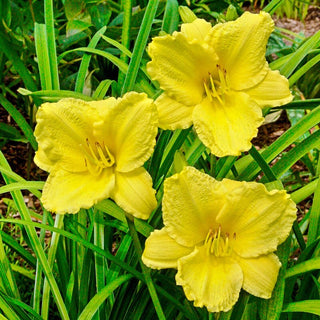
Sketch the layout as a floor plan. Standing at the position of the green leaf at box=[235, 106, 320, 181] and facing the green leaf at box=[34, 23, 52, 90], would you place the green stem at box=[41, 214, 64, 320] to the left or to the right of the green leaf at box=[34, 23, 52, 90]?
left

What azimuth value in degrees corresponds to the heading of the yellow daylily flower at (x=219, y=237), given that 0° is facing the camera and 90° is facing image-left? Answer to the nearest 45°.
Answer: approximately 0°

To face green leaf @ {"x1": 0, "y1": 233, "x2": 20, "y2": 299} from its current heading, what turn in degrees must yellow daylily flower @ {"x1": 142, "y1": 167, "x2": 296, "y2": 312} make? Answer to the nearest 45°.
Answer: approximately 90° to its right

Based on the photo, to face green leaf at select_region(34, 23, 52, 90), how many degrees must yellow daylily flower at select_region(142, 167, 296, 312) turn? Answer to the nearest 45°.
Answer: approximately 135° to its right

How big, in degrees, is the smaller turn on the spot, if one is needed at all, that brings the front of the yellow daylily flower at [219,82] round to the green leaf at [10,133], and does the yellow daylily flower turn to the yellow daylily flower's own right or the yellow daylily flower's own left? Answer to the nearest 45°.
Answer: approximately 135° to the yellow daylily flower's own right

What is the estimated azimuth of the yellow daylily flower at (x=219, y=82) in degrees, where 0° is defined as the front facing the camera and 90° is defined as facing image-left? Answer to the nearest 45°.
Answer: approximately 0°

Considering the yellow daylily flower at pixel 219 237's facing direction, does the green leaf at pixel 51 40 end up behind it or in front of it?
behind

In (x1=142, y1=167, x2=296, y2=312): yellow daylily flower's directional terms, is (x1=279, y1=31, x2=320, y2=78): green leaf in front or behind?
behind

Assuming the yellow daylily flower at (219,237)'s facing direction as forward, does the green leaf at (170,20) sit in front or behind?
behind

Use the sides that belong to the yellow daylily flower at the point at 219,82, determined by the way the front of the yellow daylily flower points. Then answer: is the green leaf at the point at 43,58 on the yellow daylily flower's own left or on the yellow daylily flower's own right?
on the yellow daylily flower's own right

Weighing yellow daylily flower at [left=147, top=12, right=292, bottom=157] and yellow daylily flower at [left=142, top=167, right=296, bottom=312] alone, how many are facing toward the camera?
2
